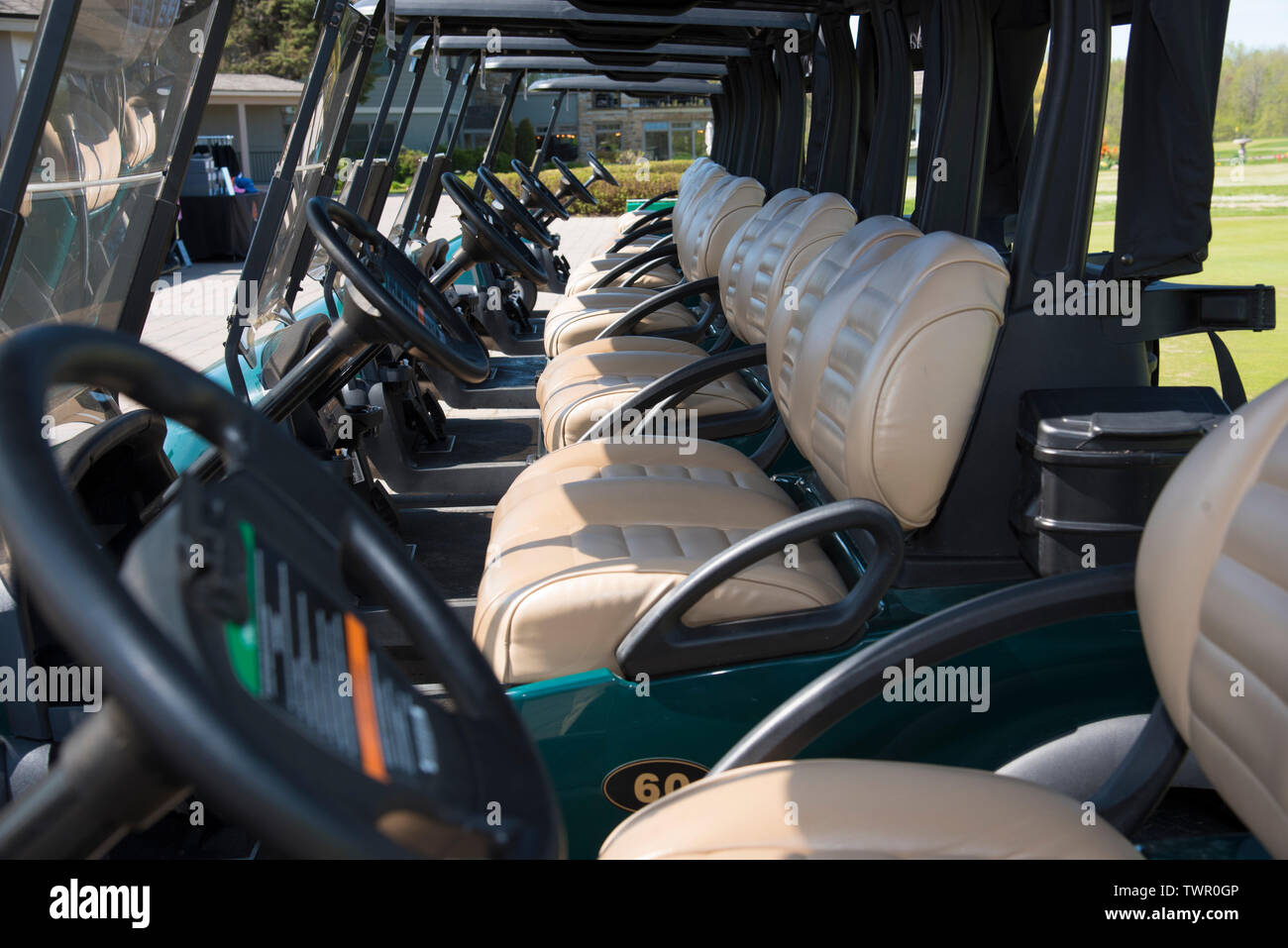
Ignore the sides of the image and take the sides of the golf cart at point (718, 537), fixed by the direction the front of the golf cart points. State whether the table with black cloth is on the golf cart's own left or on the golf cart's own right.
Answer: on the golf cart's own right

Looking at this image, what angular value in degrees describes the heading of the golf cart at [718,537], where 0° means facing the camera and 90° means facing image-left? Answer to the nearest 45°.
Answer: approximately 90°

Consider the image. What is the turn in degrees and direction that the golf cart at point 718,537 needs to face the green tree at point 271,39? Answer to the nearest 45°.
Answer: approximately 90° to its right

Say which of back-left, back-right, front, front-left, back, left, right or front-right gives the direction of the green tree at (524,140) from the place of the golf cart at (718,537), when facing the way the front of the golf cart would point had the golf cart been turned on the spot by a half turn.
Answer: left
